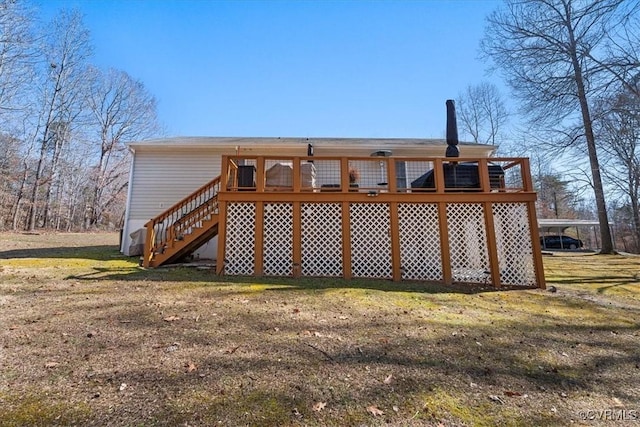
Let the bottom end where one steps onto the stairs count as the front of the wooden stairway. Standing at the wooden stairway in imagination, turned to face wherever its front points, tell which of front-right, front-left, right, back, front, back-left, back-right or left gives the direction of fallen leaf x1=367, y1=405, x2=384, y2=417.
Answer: left

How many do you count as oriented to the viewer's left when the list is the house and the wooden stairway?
1

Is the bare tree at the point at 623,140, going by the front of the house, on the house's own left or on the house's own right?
on the house's own right

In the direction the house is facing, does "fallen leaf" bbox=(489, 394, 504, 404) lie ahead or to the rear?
to the rear

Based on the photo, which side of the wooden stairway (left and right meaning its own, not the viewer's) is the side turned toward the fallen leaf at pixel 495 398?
left

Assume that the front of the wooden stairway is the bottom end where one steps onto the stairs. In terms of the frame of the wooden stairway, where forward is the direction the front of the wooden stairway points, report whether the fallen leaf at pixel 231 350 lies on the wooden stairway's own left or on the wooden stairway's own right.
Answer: on the wooden stairway's own left

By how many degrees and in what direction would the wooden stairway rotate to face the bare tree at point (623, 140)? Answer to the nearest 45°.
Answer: approximately 180°

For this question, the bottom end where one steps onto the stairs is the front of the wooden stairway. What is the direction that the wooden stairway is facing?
to the viewer's left

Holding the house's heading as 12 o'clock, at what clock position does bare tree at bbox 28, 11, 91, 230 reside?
The bare tree is roughly at 10 o'clock from the house.

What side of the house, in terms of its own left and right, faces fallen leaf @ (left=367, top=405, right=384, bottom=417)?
back

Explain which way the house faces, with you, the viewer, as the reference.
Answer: facing away from the viewer

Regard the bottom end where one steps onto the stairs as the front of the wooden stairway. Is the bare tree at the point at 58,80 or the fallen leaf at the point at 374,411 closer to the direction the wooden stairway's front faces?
the bare tree

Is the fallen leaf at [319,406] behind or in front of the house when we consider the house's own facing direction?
behind
